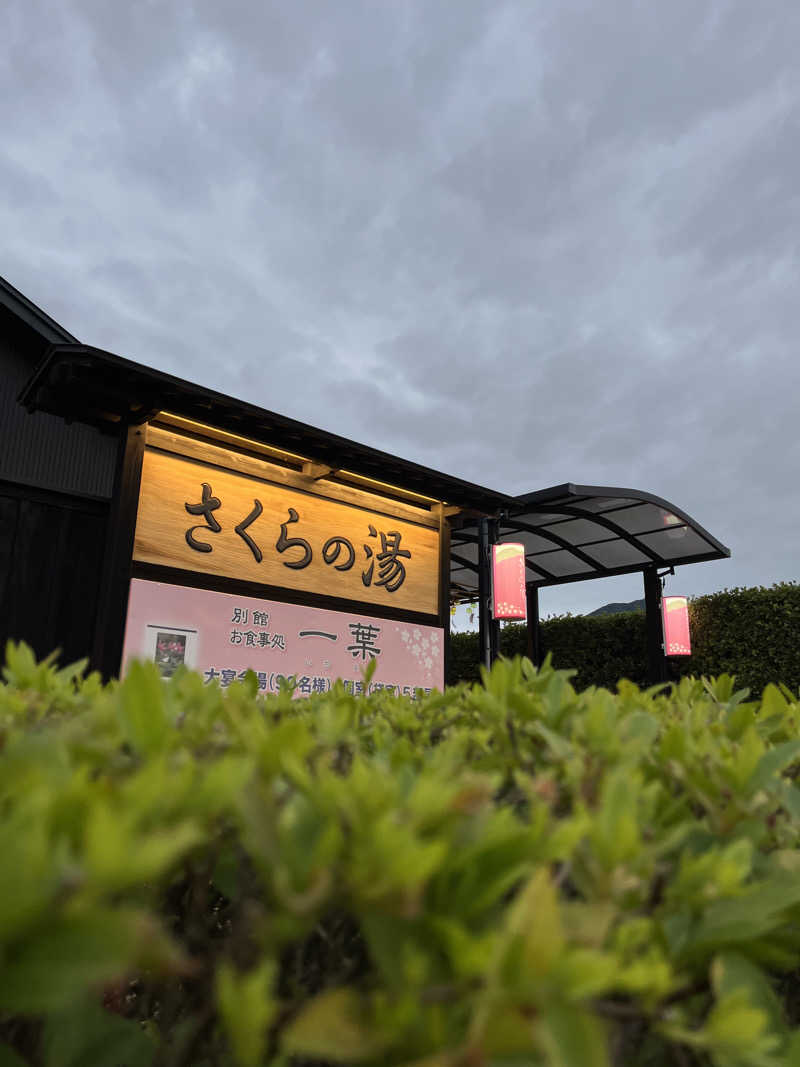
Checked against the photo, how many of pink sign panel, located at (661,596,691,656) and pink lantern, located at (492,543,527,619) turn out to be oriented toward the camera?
2

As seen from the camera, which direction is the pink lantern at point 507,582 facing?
toward the camera

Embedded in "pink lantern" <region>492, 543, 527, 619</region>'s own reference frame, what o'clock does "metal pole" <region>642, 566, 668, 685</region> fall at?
The metal pole is roughly at 7 o'clock from the pink lantern.

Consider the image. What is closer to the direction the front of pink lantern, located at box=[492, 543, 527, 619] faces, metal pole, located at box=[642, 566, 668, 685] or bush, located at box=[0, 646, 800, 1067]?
the bush

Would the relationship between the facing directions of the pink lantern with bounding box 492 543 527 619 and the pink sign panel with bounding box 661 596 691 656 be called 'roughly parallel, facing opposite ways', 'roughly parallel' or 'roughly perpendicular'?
roughly parallel

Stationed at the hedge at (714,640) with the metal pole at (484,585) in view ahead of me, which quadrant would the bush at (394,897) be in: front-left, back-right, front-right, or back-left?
front-left

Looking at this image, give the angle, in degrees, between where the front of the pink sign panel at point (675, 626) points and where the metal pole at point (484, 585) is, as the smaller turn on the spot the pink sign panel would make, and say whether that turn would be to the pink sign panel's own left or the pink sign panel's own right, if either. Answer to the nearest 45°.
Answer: approximately 45° to the pink sign panel's own right

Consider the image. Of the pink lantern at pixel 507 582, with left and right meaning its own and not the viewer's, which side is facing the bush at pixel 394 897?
front

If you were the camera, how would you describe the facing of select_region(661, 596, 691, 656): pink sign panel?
facing the viewer

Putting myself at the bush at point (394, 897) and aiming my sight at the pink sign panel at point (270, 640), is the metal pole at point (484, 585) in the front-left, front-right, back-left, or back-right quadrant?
front-right
